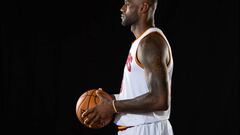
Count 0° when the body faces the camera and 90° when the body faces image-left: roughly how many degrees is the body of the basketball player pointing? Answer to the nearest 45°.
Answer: approximately 90°

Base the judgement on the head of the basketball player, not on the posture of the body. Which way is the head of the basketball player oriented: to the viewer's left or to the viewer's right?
to the viewer's left
